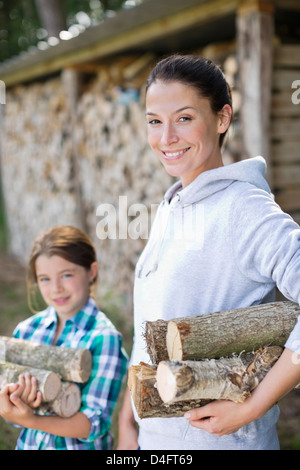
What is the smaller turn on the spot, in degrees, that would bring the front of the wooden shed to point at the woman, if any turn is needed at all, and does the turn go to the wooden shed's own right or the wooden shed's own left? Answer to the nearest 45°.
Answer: approximately 45° to the wooden shed's own left

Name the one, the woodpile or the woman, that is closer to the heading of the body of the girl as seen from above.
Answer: the woman

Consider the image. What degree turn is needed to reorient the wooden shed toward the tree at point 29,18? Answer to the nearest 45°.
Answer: approximately 135° to its right

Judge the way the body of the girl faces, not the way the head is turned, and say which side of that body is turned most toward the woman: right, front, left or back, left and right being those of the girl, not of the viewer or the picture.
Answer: left

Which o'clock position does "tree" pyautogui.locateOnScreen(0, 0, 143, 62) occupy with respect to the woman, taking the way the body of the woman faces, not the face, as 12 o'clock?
The tree is roughly at 4 o'clock from the woman.

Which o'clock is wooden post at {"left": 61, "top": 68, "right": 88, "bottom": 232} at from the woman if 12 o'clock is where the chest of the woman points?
The wooden post is roughly at 4 o'clock from the woman.

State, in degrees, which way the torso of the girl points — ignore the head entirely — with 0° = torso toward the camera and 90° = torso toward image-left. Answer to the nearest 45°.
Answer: approximately 45°

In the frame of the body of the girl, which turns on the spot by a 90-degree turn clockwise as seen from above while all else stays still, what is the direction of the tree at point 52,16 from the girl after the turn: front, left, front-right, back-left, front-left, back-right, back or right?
front-right

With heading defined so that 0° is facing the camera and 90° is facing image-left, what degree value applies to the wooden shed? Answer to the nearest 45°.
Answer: approximately 45°

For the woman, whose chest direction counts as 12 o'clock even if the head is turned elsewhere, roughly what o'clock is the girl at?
The girl is roughly at 3 o'clock from the woman.

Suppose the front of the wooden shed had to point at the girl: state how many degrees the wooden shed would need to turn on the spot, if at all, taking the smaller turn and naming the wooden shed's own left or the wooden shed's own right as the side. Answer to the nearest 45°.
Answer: approximately 45° to the wooden shed's own left
